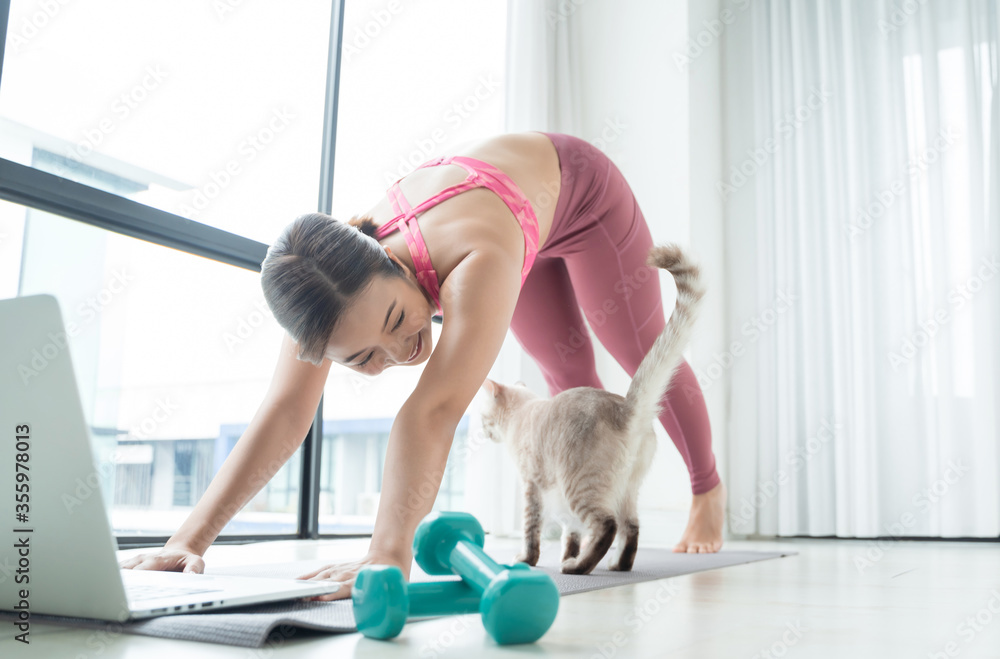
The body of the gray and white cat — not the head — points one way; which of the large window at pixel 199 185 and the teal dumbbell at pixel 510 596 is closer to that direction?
the large window

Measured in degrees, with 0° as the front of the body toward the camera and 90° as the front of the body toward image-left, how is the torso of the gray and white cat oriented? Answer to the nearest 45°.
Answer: approximately 135°

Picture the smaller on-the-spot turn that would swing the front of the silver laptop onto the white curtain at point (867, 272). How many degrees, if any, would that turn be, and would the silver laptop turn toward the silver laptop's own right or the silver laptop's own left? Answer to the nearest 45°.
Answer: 0° — it already faces it

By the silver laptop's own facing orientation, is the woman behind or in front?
in front

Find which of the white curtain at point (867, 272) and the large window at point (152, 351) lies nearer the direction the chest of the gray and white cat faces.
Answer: the large window

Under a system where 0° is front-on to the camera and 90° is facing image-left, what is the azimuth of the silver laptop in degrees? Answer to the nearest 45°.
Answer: approximately 225°

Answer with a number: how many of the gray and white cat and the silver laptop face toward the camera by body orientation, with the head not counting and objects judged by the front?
0

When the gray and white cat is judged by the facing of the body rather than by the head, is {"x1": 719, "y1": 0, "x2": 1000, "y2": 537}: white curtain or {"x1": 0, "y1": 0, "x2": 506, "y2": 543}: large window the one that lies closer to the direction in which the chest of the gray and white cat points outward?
the large window
